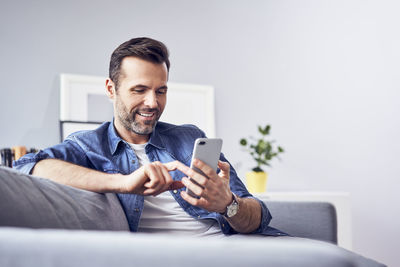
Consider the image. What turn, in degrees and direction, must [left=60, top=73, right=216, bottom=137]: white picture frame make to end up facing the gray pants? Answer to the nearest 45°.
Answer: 0° — it already faces it

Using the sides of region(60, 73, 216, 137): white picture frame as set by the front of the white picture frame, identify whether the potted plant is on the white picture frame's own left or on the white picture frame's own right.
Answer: on the white picture frame's own left

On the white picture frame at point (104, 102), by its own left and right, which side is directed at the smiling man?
front

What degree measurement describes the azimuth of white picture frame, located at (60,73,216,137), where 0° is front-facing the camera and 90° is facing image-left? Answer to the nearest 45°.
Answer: approximately 0°

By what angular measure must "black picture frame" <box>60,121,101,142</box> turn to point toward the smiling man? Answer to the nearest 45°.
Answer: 0° — it already faces them

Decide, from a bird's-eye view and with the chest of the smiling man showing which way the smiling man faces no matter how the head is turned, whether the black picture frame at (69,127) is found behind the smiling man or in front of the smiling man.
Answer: behind

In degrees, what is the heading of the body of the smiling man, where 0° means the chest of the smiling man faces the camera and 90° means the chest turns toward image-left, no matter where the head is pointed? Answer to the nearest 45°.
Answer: approximately 315°

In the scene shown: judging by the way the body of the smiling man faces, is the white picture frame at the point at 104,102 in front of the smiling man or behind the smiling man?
behind

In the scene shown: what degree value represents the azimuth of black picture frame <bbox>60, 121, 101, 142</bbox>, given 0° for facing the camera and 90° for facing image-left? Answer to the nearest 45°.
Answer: approximately 0°

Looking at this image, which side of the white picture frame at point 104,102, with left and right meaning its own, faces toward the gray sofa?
front
